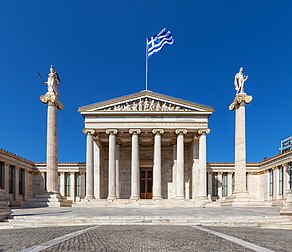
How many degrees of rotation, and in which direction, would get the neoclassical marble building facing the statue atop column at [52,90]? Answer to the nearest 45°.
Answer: approximately 45° to its right

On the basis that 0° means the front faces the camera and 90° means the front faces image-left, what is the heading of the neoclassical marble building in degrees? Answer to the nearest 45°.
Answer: approximately 0°
